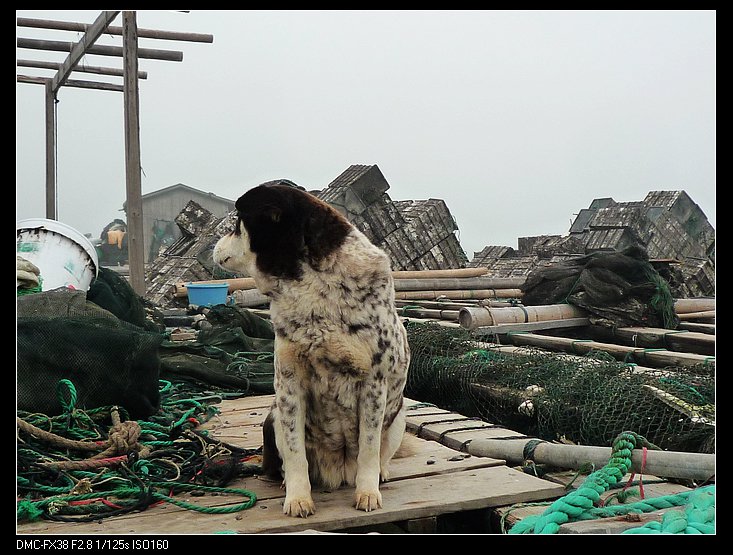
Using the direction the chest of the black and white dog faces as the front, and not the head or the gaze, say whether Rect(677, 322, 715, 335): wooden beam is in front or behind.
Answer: behind

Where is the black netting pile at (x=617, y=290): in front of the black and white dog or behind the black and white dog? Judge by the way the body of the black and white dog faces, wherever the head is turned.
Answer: behind

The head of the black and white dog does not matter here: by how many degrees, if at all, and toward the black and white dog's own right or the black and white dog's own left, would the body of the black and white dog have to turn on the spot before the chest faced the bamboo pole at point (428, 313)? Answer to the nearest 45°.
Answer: approximately 180°

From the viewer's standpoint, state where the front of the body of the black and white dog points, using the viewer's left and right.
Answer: facing the viewer

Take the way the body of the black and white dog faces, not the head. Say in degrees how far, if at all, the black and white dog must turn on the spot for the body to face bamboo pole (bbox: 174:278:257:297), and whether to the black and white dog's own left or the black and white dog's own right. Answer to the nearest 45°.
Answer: approximately 180°

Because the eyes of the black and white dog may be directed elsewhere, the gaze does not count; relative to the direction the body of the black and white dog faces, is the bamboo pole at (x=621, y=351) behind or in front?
behind

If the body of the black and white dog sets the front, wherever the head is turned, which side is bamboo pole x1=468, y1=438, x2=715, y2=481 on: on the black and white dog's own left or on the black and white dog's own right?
on the black and white dog's own left

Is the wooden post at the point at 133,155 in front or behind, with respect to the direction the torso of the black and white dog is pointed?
behind

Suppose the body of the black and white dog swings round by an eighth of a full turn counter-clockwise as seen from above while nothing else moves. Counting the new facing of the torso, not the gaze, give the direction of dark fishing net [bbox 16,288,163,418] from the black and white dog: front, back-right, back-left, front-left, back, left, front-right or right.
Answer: back

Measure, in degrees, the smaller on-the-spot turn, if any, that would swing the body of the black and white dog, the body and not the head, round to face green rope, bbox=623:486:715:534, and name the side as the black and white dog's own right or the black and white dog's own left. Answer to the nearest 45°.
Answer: approximately 45° to the black and white dog's own left

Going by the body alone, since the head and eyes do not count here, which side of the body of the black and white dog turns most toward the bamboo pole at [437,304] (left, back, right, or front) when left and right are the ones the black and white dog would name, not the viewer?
back

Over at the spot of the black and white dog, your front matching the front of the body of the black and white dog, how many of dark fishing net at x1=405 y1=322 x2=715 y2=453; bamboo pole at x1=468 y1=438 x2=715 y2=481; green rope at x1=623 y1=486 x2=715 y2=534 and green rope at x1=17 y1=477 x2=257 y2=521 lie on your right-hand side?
1

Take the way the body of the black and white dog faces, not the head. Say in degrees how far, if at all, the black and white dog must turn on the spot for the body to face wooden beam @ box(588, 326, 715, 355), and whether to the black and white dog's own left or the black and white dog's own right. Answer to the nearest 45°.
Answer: approximately 135° to the black and white dog's own left

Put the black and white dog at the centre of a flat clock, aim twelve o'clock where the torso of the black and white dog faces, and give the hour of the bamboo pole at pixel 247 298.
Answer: The bamboo pole is roughly at 6 o'clock from the black and white dog.

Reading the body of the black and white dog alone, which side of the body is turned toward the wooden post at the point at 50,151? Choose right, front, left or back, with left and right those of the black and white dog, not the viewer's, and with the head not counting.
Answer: back

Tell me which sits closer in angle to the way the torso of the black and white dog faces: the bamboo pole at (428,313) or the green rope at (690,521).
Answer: the green rope
